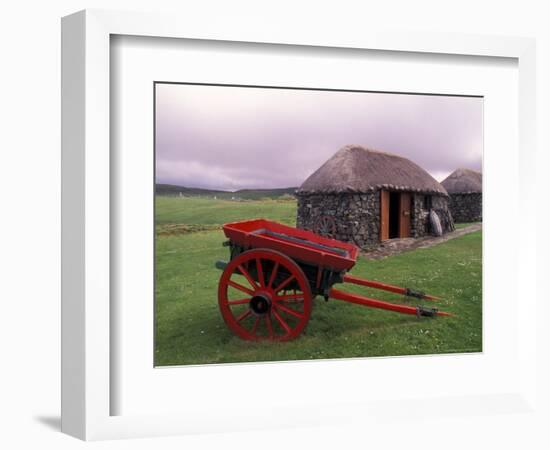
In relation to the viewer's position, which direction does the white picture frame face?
facing the viewer and to the right of the viewer
